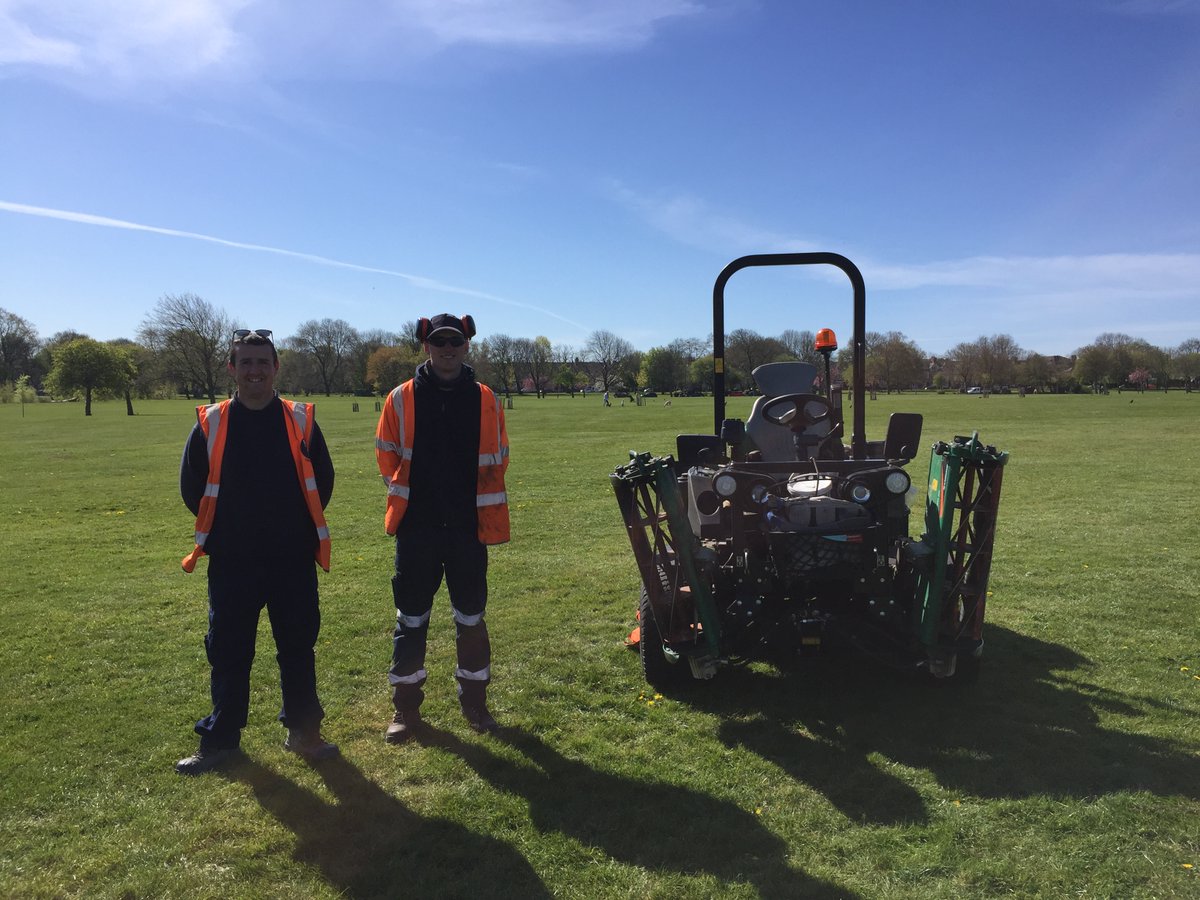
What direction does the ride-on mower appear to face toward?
toward the camera

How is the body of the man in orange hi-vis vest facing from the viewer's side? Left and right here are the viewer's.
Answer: facing the viewer

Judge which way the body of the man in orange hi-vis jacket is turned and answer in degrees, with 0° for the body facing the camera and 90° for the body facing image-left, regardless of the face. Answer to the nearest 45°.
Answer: approximately 0°

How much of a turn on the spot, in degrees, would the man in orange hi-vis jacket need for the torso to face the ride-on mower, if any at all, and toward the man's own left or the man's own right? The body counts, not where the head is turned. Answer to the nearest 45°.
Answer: approximately 90° to the man's own left

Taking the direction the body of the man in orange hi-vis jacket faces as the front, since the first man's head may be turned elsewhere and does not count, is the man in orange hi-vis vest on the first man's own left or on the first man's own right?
on the first man's own right

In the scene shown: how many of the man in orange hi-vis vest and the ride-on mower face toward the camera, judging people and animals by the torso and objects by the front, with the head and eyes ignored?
2

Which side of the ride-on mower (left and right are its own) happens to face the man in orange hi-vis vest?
right

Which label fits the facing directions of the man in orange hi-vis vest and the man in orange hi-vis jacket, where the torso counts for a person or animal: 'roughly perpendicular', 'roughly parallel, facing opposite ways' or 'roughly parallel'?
roughly parallel

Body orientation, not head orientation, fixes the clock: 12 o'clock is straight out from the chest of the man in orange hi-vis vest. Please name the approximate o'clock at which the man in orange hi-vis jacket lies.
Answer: The man in orange hi-vis jacket is roughly at 9 o'clock from the man in orange hi-vis vest.

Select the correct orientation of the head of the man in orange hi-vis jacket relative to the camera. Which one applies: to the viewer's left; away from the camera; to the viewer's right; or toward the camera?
toward the camera

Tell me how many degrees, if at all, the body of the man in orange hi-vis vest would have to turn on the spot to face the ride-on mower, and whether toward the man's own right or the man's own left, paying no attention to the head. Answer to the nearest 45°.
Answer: approximately 90° to the man's own left
